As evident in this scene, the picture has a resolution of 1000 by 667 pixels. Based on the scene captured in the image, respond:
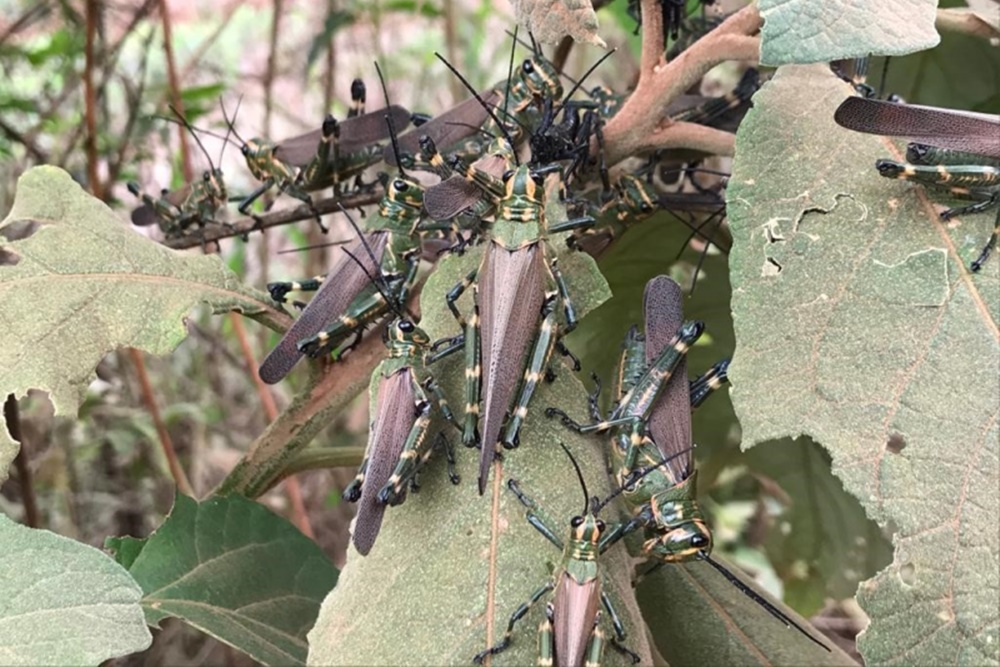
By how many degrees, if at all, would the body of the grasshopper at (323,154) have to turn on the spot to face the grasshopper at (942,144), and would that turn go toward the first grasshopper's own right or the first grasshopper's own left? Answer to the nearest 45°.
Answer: approximately 135° to the first grasshopper's own left

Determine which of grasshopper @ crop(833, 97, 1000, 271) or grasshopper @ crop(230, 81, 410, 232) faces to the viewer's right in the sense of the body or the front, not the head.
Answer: grasshopper @ crop(833, 97, 1000, 271)

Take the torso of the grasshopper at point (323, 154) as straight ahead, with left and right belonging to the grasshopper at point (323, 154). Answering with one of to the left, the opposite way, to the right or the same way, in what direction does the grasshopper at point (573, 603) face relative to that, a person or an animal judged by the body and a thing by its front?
to the right

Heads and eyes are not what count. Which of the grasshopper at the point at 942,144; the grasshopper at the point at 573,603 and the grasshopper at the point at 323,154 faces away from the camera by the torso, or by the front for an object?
the grasshopper at the point at 573,603

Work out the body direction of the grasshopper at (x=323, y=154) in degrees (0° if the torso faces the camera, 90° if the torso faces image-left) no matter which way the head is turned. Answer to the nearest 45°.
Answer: approximately 90°

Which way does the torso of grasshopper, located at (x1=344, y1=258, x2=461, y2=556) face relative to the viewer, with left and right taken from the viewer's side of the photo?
facing away from the viewer

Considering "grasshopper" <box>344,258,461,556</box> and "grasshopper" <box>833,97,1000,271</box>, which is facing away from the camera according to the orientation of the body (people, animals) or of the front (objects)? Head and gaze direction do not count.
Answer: "grasshopper" <box>344,258,461,556</box>

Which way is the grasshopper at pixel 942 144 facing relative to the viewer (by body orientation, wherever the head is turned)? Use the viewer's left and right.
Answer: facing to the right of the viewer

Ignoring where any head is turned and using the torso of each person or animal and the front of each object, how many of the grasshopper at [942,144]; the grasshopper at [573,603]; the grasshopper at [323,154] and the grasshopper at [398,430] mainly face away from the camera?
2

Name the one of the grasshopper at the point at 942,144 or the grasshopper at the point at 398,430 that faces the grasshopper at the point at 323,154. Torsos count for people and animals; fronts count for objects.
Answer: the grasshopper at the point at 398,430

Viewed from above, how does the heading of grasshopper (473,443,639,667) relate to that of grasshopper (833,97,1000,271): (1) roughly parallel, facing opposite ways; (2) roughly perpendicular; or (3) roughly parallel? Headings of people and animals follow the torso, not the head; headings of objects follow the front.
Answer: roughly perpendicular

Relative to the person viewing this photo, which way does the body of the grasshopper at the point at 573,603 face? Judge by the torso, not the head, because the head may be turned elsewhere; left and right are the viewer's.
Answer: facing away from the viewer

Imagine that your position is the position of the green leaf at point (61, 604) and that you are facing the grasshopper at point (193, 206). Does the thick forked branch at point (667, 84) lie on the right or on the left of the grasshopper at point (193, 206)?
right
